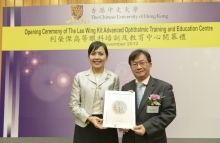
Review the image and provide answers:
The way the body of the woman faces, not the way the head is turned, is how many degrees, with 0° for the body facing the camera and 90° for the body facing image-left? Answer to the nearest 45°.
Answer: approximately 0°

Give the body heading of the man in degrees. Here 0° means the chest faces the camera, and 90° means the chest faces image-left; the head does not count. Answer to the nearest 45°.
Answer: approximately 45°

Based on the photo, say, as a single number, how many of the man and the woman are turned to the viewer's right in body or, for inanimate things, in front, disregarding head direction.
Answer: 0
